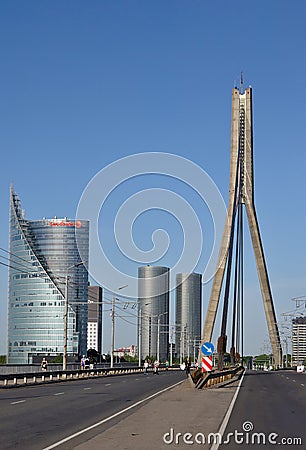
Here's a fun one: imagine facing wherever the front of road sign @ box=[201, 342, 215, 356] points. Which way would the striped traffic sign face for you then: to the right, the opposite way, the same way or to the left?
the same way

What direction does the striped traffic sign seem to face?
toward the camera

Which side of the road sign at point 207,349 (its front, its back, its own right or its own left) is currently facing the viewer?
front

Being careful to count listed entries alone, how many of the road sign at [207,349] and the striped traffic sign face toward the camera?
2
